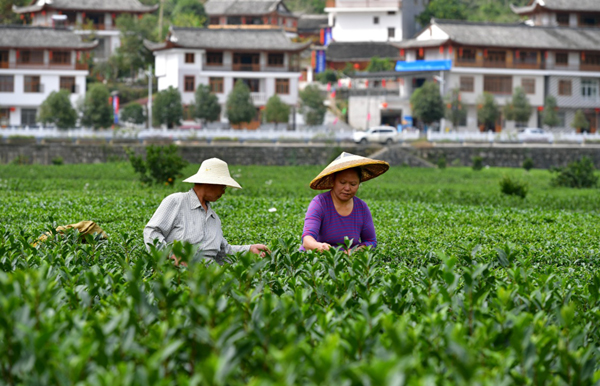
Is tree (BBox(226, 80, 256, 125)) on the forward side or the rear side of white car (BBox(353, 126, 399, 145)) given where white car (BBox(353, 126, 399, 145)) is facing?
on the forward side

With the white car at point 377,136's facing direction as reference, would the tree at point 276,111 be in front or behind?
in front

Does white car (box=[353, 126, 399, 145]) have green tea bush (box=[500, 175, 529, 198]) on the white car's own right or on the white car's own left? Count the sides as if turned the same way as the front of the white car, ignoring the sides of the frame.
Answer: on the white car's own left

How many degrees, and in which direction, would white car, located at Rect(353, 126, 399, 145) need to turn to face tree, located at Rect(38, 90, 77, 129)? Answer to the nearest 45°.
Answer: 0° — it already faces it

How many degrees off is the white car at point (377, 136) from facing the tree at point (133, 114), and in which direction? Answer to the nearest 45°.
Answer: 0° — it already faces it

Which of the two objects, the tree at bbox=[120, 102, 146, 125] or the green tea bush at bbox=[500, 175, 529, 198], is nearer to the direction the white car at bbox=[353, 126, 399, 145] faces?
the tree

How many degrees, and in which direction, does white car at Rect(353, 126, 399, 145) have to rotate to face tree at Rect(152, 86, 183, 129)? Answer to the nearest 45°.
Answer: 0° — it already faces it

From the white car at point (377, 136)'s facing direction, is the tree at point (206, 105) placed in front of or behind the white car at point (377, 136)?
in front

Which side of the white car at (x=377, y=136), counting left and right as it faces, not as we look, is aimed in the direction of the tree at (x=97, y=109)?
front

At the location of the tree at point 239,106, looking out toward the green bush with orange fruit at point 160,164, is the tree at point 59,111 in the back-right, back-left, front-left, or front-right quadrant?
front-right

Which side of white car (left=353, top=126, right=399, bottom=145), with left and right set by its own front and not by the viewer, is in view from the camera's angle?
left

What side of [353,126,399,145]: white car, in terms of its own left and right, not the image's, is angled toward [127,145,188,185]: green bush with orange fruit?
left

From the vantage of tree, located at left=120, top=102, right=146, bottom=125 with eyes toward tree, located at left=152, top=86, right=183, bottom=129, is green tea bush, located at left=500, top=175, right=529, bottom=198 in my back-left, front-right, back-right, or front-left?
front-right
